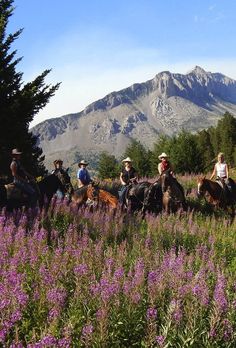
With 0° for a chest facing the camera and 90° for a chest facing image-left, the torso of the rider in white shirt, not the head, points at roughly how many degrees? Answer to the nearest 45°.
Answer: approximately 45°
